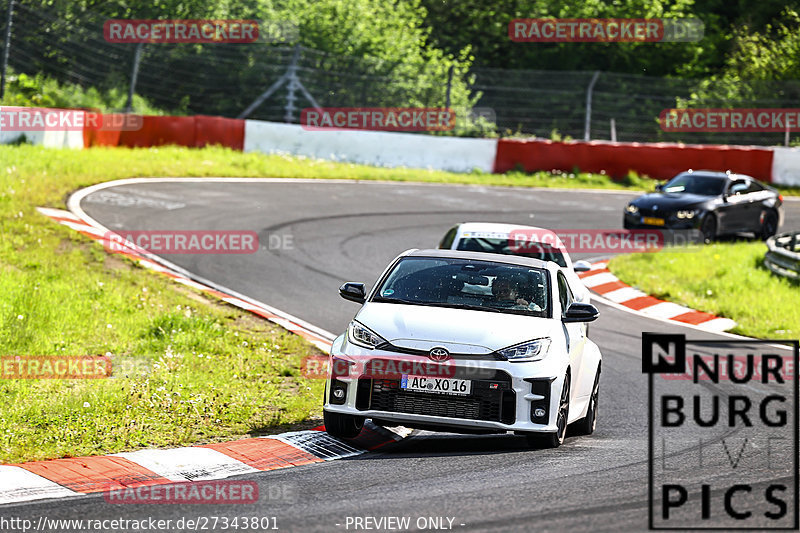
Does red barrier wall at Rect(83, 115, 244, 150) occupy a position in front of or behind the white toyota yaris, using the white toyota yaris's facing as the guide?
behind

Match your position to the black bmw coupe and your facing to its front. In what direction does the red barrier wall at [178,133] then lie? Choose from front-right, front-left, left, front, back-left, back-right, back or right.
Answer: front-right

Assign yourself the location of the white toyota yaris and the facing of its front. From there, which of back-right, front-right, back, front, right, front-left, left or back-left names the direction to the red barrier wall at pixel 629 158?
back

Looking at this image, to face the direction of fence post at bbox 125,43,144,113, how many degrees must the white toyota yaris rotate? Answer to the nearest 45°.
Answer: approximately 180°

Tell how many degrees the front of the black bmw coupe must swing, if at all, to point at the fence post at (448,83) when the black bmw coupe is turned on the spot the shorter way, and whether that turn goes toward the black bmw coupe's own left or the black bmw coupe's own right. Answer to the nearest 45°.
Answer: approximately 90° to the black bmw coupe's own right

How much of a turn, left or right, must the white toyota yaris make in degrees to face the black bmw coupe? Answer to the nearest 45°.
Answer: approximately 180°

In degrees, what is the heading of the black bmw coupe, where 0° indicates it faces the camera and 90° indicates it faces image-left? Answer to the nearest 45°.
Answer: approximately 45°

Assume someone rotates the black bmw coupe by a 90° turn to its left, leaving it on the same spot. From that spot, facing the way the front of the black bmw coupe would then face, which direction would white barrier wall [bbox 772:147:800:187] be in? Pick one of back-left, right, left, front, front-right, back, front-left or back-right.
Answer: back-left

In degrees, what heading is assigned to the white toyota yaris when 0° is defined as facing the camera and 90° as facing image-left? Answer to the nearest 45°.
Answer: approximately 0°

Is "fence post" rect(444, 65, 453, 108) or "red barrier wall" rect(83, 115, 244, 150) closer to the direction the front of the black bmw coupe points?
the red barrier wall

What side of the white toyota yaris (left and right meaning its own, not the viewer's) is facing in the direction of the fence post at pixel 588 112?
back

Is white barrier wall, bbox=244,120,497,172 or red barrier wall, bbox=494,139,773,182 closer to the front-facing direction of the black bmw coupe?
the white barrier wall

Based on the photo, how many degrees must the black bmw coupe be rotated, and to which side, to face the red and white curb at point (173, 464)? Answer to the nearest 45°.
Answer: approximately 45° to its left

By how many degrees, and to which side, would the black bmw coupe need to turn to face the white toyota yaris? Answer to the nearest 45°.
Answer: approximately 45° to its left
